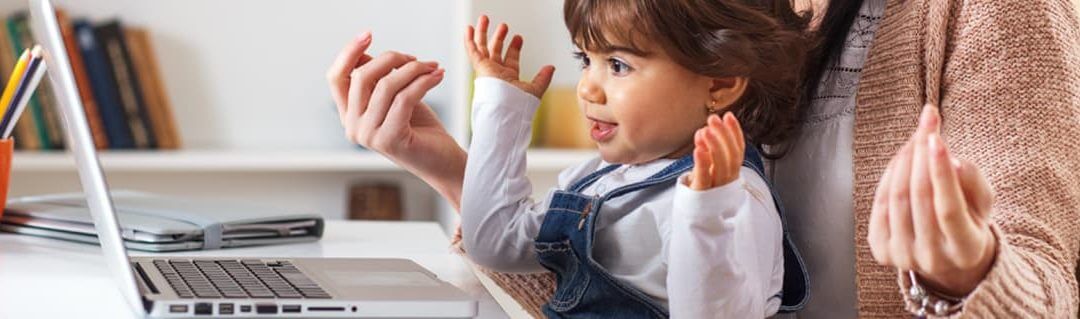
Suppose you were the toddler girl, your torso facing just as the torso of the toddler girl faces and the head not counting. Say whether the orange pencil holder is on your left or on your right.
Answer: on your right

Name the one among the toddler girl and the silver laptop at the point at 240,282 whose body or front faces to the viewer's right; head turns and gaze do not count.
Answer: the silver laptop

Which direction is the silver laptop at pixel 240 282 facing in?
to the viewer's right

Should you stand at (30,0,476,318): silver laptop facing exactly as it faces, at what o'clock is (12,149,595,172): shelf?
The shelf is roughly at 9 o'clock from the silver laptop.

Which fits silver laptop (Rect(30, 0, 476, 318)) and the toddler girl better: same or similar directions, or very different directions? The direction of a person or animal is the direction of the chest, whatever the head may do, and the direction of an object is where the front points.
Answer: very different directions

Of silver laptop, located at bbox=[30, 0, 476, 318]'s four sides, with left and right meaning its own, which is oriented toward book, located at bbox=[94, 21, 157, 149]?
left

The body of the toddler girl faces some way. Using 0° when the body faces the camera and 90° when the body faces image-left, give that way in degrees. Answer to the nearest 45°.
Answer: approximately 45°

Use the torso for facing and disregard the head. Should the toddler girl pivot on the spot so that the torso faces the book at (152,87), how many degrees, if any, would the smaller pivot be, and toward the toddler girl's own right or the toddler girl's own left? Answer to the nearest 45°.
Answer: approximately 90° to the toddler girl's own right
